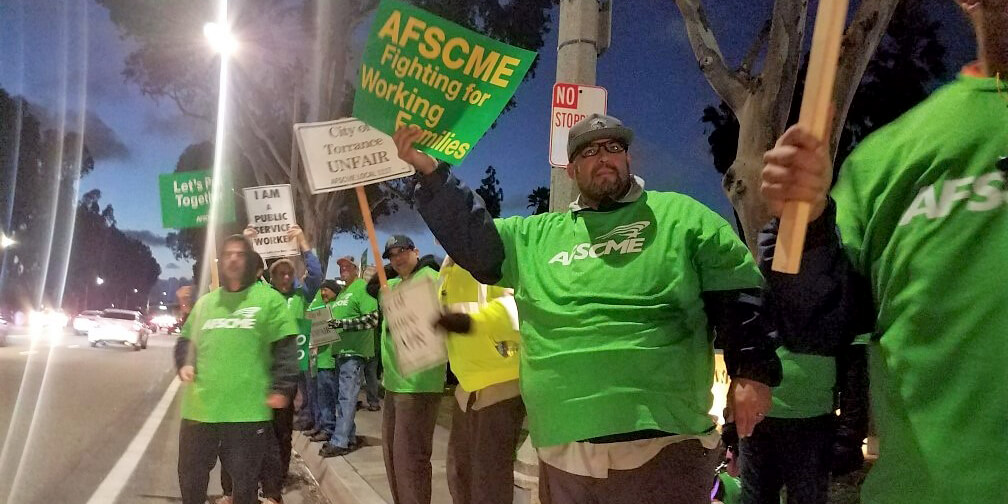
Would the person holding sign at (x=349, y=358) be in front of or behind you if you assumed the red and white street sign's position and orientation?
behind

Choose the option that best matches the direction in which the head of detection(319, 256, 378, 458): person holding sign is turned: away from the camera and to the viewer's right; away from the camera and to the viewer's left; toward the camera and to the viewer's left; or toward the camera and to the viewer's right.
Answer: toward the camera and to the viewer's left

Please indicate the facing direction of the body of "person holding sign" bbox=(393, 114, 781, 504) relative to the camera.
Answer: toward the camera

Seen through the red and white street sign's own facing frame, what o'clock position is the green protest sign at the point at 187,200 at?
The green protest sign is roughly at 4 o'clock from the red and white street sign.

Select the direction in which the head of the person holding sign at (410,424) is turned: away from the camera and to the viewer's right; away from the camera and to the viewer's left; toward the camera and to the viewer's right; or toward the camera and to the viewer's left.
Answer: toward the camera and to the viewer's left

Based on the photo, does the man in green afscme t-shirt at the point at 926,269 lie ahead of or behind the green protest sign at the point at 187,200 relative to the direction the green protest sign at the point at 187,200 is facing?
ahead

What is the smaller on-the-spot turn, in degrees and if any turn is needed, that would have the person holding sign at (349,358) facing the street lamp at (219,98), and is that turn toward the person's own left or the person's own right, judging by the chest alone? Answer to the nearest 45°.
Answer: approximately 135° to the person's own right

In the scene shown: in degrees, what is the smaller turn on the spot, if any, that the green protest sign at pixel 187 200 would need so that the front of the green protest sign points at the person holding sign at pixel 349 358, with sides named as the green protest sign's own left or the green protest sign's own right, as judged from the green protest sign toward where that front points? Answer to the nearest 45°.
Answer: approximately 45° to the green protest sign's own left

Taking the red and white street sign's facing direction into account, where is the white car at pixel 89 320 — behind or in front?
behind

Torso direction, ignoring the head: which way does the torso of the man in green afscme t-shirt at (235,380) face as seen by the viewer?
toward the camera

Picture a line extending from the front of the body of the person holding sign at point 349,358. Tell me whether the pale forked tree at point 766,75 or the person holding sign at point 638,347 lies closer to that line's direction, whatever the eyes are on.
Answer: the person holding sign
